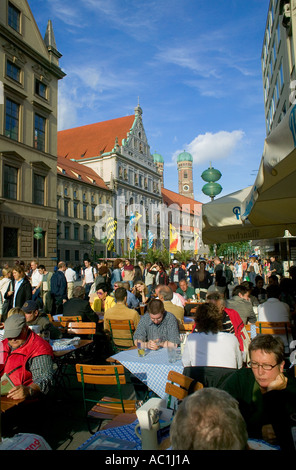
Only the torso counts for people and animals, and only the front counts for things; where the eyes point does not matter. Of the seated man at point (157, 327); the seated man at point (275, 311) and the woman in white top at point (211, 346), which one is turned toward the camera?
the seated man at point (157, 327)

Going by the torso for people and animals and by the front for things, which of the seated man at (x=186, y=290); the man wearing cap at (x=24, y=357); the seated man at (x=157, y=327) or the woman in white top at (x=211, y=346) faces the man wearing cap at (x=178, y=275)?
the woman in white top

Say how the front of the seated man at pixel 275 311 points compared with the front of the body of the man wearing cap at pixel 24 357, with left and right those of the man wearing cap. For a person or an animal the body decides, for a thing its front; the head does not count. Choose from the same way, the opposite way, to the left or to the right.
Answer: the opposite way

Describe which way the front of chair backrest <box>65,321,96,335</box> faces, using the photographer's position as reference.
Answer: facing away from the viewer

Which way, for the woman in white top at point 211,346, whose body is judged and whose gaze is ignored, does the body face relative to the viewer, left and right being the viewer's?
facing away from the viewer

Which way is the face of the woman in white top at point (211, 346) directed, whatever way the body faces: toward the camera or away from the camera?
away from the camera

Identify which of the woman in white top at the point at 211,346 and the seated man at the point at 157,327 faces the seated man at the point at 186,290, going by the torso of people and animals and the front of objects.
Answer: the woman in white top
